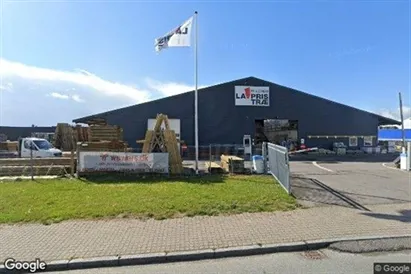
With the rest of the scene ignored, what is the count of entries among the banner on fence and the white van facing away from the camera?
0

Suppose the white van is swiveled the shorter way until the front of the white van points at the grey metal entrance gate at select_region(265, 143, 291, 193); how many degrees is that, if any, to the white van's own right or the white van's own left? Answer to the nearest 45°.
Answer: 0° — it already faces it

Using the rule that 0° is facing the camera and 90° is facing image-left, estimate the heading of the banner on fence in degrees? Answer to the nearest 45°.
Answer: approximately 0°

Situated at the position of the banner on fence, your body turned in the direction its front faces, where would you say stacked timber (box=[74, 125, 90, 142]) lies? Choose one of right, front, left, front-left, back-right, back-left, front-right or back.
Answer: back

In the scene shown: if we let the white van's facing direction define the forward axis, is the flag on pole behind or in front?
in front

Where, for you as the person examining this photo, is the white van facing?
facing the viewer and to the right of the viewer

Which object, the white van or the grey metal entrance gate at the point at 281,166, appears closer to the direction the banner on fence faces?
the grey metal entrance gate
